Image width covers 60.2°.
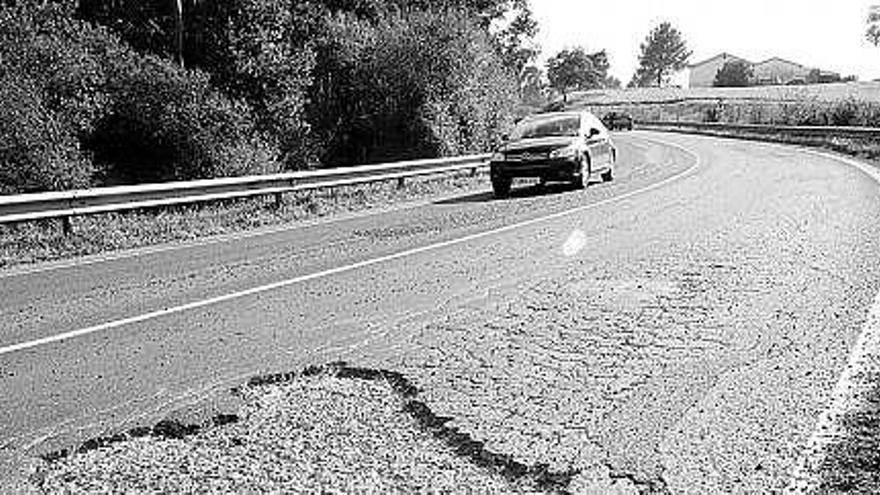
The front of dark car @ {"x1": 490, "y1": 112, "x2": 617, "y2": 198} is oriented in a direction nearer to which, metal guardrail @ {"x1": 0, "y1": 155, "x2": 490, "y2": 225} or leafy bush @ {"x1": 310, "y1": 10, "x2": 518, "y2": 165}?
the metal guardrail

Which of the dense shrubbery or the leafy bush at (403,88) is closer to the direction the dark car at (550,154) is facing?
the dense shrubbery

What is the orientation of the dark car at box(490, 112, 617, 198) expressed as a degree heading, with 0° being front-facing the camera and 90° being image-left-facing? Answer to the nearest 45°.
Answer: approximately 45°

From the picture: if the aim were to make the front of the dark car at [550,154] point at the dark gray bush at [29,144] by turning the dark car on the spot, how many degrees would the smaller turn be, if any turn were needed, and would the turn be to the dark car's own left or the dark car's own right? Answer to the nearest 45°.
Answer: approximately 45° to the dark car's own right

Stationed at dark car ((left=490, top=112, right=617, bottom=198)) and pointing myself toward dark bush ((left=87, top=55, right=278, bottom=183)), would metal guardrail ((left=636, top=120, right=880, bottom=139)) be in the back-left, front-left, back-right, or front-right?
back-right

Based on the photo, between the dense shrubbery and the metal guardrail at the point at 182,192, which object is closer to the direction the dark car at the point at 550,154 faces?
the metal guardrail

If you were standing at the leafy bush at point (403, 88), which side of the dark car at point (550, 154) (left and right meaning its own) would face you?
right

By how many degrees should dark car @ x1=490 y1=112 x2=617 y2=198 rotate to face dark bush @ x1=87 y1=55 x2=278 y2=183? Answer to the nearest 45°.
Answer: approximately 45° to its right

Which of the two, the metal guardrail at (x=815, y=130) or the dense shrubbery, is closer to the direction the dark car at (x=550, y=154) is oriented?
the dense shrubbery

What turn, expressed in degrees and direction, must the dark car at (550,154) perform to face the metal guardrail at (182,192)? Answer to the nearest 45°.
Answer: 0° — it already faces it

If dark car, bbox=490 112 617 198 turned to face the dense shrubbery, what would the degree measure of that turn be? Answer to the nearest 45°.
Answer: approximately 45° to its right

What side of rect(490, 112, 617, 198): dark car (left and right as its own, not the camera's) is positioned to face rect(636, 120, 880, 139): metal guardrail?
back
